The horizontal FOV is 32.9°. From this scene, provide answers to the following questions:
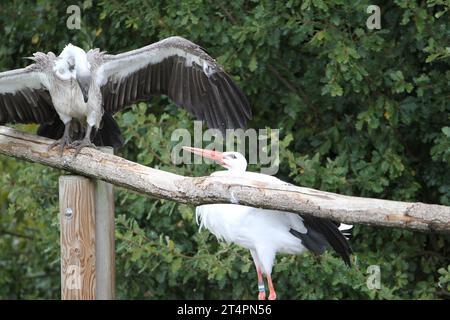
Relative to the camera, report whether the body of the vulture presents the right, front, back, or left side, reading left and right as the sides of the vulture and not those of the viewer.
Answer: front

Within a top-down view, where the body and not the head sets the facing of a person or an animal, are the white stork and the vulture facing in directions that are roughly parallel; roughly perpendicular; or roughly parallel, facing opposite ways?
roughly perpendicular

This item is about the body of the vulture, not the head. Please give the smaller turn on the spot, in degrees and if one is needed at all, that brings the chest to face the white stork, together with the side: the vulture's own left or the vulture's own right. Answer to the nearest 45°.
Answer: approximately 90° to the vulture's own left

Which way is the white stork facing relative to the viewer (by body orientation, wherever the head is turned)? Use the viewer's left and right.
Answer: facing to the left of the viewer

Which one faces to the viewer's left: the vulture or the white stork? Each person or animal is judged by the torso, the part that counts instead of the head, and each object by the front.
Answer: the white stork

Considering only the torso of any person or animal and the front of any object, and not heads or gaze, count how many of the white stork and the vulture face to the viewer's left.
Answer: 1

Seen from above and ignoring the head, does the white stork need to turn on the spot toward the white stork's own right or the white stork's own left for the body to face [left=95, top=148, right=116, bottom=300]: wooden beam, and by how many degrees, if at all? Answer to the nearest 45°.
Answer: approximately 45° to the white stork's own left
